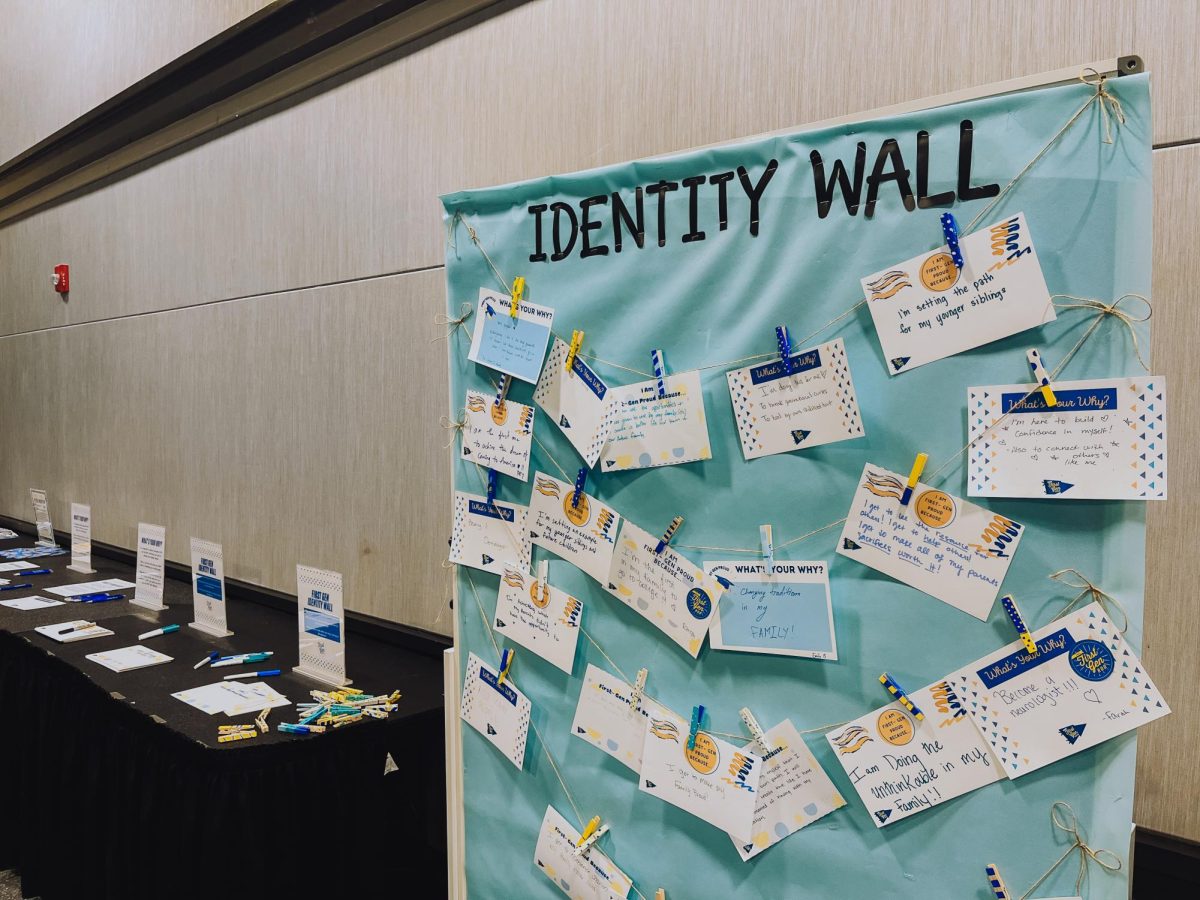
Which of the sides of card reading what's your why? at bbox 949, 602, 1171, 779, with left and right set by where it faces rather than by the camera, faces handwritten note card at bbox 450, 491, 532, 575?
right

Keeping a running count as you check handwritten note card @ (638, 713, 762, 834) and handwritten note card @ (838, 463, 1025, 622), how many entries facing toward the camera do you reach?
2

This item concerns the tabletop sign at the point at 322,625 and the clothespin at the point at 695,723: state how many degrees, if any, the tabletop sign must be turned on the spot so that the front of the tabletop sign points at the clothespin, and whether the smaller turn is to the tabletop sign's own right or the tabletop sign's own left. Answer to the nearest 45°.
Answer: approximately 90° to the tabletop sign's own left

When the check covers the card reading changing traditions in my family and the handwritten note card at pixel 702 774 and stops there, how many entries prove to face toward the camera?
2

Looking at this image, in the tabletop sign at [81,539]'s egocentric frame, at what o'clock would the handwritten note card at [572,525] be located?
The handwritten note card is roughly at 10 o'clock from the tabletop sign.

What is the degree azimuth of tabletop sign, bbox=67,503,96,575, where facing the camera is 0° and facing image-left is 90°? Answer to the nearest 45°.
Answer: approximately 45°

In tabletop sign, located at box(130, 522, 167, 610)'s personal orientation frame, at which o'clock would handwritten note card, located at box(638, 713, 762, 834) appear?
The handwritten note card is roughly at 10 o'clock from the tabletop sign.

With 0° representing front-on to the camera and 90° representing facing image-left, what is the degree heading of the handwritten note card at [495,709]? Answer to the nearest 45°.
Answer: approximately 45°

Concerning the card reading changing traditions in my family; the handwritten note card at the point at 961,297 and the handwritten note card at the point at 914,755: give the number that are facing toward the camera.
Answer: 3

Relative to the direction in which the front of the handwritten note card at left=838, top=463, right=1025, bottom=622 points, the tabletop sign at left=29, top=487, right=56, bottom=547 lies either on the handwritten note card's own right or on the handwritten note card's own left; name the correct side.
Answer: on the handwritten note card's own right
